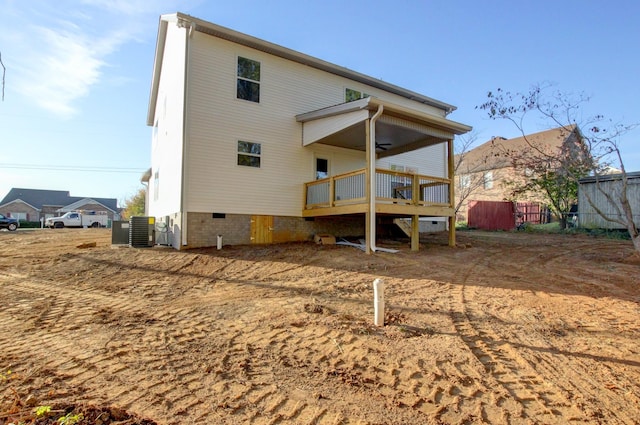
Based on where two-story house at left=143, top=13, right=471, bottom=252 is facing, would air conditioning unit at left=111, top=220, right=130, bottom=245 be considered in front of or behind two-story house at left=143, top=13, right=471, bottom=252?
behind

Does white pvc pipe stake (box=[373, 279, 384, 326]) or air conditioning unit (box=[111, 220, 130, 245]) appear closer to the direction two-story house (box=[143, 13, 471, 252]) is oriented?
the air conditioning unit

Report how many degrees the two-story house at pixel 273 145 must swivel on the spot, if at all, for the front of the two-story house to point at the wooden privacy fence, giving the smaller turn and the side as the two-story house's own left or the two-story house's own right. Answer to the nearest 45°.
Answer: approximately 90° to the two-story house's own right

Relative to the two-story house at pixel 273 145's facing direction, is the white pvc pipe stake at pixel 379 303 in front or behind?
behind

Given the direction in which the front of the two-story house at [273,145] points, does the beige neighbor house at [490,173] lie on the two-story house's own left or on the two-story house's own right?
on the two-story house's own right

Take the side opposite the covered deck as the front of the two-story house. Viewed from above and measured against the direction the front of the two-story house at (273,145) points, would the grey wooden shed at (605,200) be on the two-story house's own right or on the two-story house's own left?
on the two-story house's own right

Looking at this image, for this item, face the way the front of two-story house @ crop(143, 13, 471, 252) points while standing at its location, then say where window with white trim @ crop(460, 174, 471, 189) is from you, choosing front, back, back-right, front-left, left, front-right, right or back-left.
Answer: right

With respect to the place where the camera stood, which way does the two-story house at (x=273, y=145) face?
facing away from the viewer and to the left of the viewer
